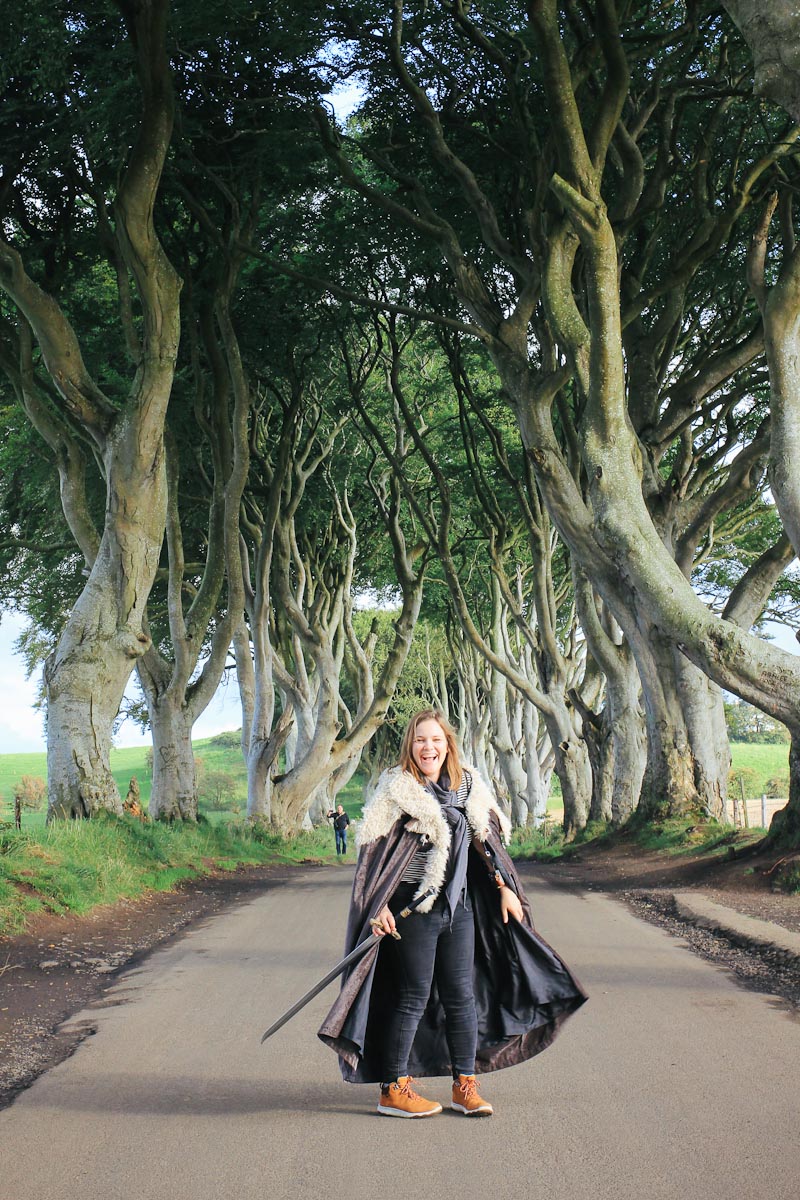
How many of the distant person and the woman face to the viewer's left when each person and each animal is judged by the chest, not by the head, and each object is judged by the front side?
0

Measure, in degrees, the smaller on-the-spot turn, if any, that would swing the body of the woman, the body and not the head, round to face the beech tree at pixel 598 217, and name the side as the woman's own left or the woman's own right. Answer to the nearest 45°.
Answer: approximately 135° to the woman's own left

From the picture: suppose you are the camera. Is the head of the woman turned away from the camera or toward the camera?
toward the camera

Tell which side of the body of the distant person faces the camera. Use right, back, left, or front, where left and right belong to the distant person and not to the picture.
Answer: front

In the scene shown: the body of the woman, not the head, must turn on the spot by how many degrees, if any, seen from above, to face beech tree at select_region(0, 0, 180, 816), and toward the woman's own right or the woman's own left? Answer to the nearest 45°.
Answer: approximately 180°

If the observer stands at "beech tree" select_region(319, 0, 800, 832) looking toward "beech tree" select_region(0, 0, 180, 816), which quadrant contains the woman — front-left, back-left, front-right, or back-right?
front-left

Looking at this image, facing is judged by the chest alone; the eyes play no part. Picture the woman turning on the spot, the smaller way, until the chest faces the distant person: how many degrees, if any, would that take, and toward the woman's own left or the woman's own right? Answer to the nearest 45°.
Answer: approximately 135° to the woman's own left

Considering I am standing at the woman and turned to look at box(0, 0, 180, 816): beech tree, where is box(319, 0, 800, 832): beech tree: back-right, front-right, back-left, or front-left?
front-right

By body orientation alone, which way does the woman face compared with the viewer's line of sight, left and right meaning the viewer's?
facing the viewer and to the right of the viewer

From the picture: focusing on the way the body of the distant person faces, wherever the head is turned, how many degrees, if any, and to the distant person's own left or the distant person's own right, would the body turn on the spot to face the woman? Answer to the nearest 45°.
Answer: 0° — they already face them
